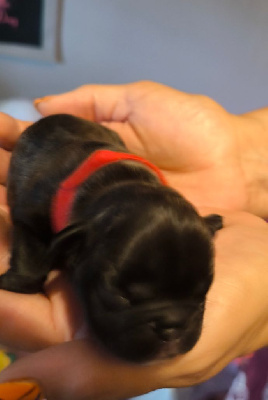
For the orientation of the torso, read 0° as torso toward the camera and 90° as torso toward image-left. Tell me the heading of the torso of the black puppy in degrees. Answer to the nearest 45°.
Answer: approximately 315°

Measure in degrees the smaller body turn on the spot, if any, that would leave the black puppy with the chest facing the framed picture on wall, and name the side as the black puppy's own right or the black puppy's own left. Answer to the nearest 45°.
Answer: approximately 135° to the black puppy's own left
